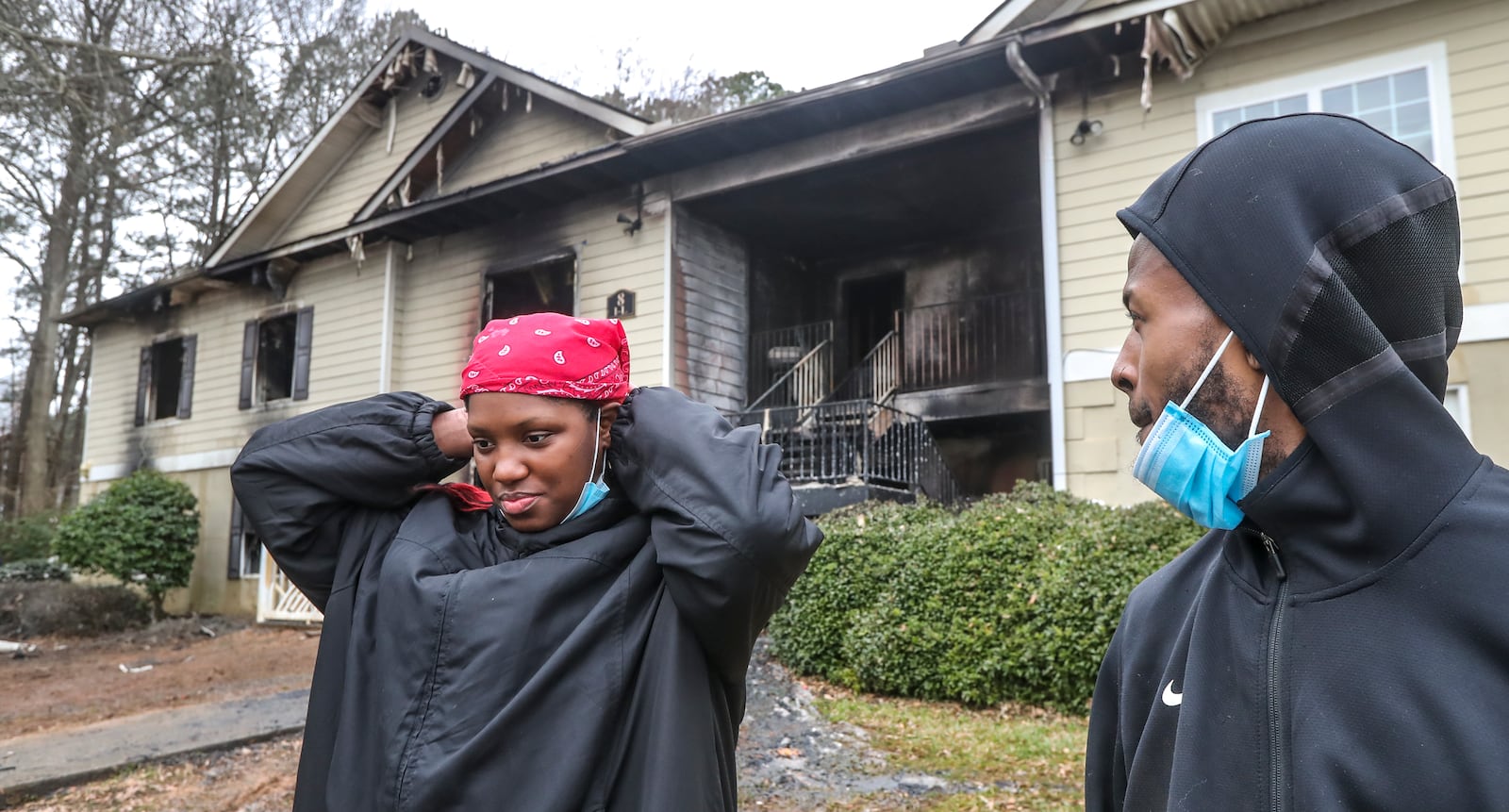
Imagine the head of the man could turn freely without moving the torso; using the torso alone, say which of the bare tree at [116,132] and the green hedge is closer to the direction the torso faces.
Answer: the bare tree

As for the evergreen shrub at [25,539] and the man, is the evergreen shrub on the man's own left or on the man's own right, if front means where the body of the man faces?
on the man's own right

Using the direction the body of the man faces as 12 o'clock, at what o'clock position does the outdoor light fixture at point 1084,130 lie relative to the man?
The outdoor light fixture is roughly at 4 o'clock from the man.

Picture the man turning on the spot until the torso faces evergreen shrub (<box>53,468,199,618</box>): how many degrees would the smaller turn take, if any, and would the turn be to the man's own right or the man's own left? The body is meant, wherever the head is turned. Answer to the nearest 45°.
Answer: approximately 90° to the man's own right

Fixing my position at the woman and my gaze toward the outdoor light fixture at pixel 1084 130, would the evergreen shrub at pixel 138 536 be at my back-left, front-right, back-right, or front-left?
front-left

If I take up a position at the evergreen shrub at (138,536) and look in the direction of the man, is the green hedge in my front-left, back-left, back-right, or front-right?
front-left

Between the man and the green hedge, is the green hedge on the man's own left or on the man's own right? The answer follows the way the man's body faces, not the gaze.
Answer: on the man's own right

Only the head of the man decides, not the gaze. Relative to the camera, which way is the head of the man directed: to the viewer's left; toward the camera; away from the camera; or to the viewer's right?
to the viewer's left

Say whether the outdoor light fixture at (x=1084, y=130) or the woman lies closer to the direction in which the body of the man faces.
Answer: the woman

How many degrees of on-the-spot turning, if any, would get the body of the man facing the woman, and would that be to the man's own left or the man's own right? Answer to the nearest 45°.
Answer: approximately 45° to the man's own right

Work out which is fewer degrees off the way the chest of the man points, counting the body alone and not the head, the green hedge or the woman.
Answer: the woman

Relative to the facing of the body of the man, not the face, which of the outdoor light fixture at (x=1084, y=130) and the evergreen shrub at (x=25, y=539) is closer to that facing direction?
the evergreen shrub

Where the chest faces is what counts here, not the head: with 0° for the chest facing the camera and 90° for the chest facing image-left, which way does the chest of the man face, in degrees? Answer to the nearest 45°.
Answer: approximately 45°
